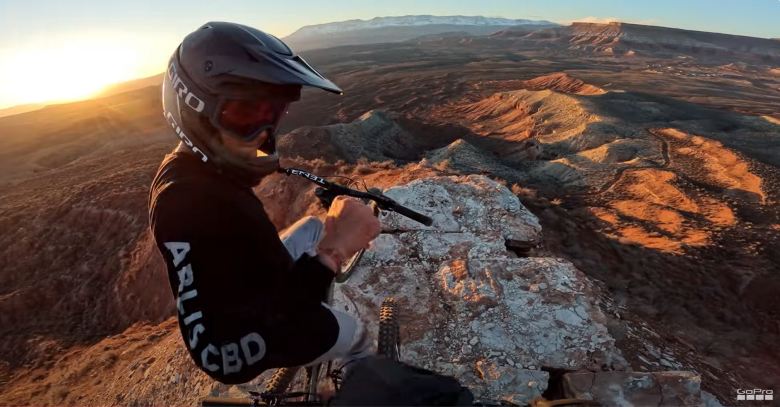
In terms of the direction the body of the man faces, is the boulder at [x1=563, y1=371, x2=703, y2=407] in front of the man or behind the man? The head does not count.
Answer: in front
